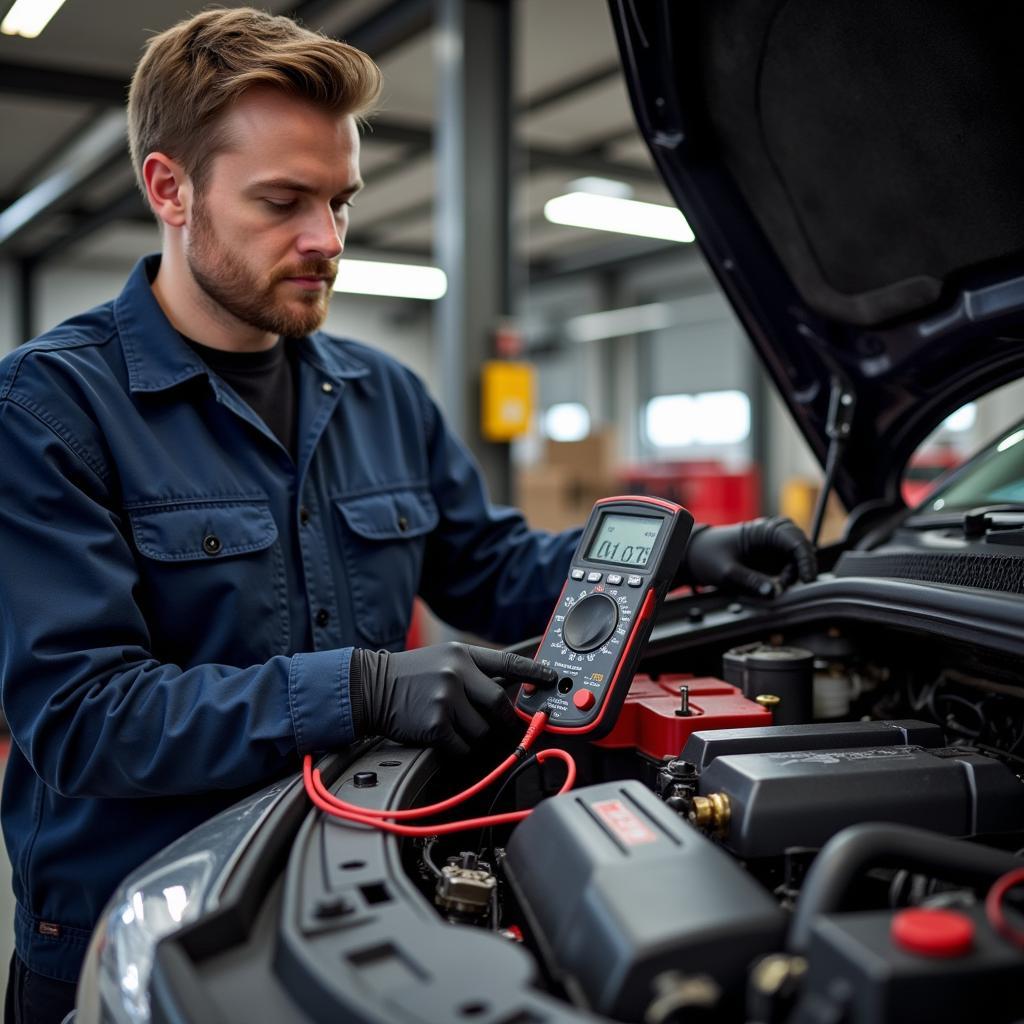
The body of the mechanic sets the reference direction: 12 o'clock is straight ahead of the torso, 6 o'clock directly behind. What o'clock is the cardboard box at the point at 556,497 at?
The cardboard box is roughly at 8 o'clock from the mechanic.

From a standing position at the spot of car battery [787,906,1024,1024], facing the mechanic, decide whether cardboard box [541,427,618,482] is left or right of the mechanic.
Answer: right

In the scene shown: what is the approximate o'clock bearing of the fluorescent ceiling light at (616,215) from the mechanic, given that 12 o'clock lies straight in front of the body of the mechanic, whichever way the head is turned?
The fluorescent ceiling light is roughly at 8 o'clock from the mechanic.

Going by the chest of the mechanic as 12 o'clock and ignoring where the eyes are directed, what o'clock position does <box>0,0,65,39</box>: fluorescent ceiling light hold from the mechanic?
The fluorescent ceiling light is roughly at 7 o'clock from the mechanic.

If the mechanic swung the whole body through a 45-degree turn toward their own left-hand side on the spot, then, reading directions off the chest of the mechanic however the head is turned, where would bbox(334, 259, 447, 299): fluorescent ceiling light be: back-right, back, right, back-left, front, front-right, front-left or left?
left

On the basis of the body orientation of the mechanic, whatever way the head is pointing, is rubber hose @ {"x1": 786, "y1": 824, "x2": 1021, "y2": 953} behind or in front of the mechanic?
in front

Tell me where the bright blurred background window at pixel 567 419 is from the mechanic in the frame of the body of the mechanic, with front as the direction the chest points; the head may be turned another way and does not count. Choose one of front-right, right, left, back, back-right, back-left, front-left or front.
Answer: back-left

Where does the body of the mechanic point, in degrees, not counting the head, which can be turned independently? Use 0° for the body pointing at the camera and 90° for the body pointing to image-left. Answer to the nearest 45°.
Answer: approximately 315°

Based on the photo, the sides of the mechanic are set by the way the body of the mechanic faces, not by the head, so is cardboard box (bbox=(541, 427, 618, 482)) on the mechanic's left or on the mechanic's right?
on the mechanic's left

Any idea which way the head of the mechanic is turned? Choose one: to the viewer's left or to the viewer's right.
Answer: to the viewer's right
